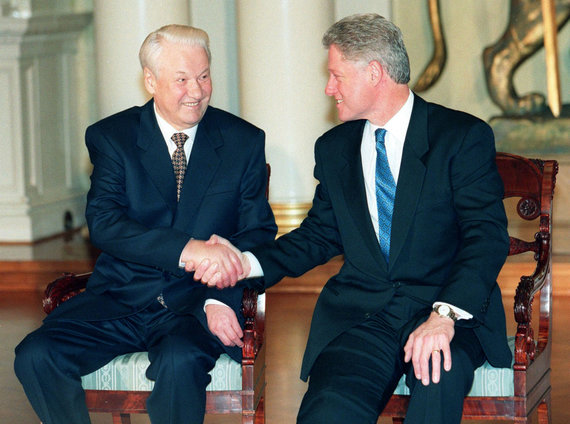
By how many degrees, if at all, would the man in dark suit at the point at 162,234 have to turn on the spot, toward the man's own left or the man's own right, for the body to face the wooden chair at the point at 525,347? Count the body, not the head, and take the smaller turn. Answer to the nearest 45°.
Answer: approximately 45° to the man's own left

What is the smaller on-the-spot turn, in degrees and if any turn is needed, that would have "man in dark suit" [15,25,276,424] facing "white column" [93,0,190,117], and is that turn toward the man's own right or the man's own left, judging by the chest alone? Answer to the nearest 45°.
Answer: approximately 180°

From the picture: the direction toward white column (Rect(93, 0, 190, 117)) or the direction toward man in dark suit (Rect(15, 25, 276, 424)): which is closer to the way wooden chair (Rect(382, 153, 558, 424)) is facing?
the man in dark suit

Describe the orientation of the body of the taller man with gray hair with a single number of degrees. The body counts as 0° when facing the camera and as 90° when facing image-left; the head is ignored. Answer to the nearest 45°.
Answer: approximately 45°

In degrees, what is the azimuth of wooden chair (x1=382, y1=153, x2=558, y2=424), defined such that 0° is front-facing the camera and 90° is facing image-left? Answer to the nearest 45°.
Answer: approximately 45°
